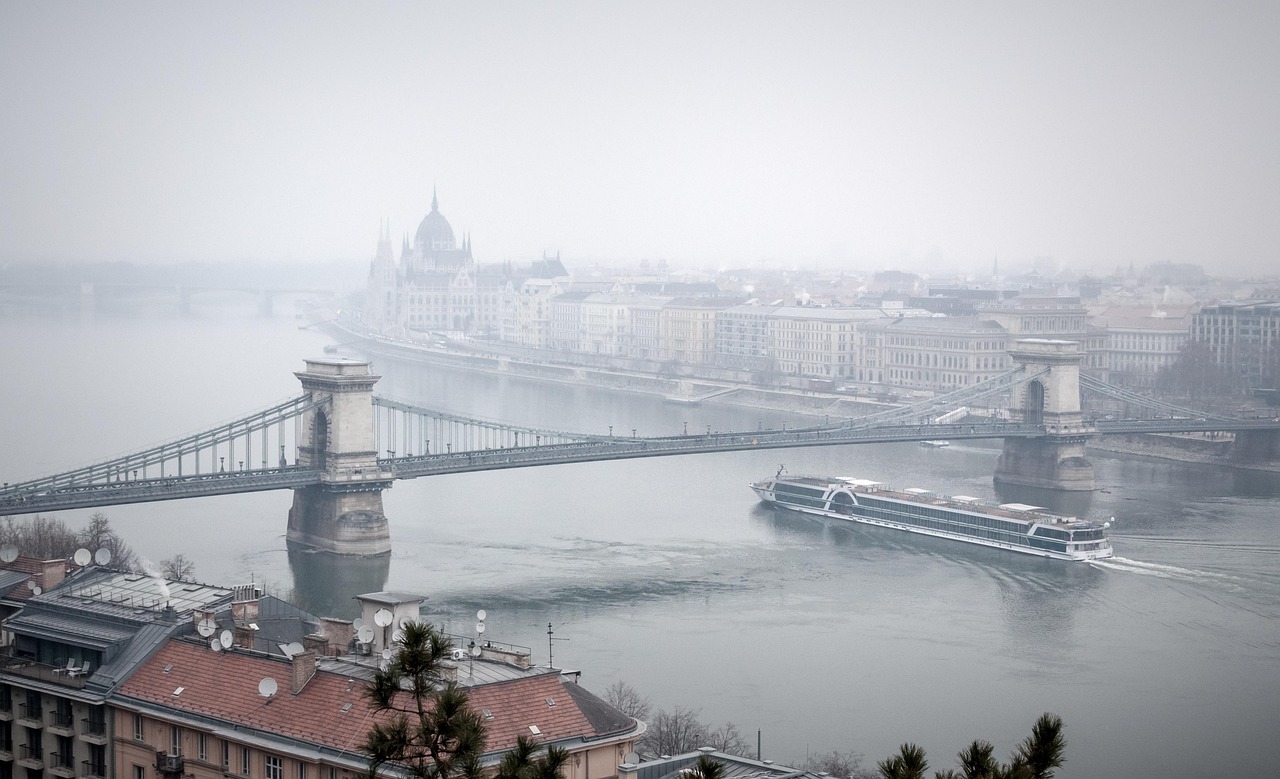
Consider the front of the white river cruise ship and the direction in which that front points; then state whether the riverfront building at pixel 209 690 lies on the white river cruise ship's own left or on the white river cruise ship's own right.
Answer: on the white river cruise ship's own left

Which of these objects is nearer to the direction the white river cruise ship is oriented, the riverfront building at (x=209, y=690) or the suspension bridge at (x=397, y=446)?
the suspension bridge

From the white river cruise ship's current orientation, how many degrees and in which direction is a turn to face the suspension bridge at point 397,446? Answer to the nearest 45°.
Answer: approximately 45° to its left

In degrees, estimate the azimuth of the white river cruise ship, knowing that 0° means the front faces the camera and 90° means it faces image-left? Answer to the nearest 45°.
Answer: approximately 135°
